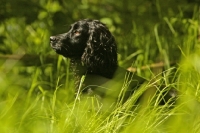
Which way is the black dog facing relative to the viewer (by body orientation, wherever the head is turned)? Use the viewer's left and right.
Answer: facing to the left of the viewer
